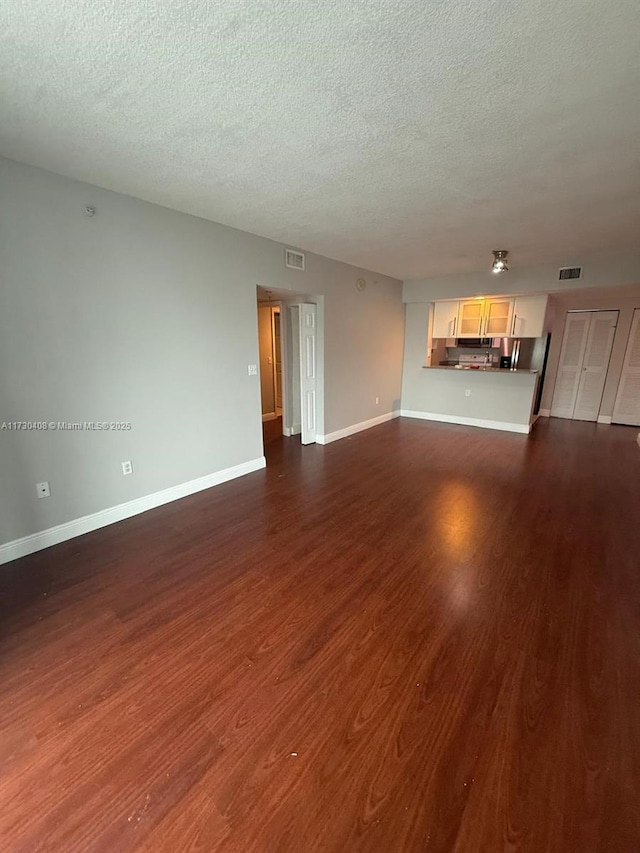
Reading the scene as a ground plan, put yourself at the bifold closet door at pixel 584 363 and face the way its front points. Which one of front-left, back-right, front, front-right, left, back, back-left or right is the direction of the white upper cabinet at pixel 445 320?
front-right

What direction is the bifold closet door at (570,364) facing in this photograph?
toward the camera

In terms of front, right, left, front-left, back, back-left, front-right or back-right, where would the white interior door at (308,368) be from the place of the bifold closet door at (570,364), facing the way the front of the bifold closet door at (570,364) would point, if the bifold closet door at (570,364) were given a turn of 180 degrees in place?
back-left

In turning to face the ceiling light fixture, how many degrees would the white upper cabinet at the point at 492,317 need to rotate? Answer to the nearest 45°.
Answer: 0° — it already faces it

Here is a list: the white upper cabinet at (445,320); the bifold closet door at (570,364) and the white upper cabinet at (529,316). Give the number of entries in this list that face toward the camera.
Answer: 3

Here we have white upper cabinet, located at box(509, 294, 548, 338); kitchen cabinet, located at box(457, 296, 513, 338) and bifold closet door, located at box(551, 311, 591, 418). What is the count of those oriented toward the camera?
3

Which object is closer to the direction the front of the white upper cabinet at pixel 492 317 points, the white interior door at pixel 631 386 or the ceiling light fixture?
the ceiling light fixture

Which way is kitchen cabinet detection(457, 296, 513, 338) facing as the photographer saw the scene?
facing the viewer

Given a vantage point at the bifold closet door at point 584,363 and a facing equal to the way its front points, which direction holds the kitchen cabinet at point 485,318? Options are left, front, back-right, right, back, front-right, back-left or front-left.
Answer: front-right

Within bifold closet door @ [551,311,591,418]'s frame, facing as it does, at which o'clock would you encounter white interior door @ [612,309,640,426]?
The white interior door is roughly at 9 o'clock from the bifold closet door.

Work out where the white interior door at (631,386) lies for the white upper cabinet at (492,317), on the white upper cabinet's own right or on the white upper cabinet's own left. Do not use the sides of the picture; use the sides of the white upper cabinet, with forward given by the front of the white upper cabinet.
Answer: on the white upper cabinet's own left

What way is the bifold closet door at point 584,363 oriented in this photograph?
toward the camera

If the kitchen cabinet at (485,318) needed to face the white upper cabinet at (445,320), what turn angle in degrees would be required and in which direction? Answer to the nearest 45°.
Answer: approximately 90° to its right
